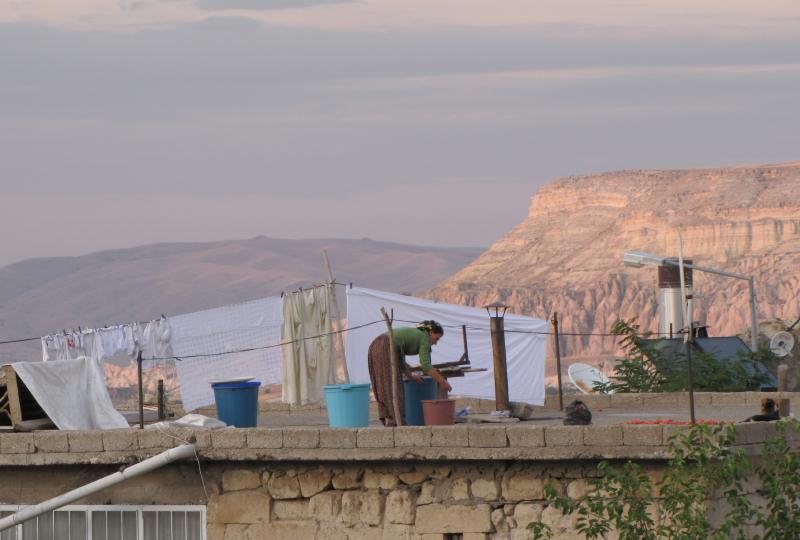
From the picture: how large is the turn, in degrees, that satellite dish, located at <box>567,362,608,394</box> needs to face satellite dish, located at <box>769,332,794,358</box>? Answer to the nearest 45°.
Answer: approximately 45° to its left

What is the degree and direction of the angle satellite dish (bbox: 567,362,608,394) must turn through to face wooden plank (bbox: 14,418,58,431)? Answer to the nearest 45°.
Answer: approximately 45° to its right

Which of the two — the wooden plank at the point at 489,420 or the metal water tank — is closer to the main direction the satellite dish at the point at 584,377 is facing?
the wooden plank

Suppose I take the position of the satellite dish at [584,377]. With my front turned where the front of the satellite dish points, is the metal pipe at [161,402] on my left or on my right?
on my right

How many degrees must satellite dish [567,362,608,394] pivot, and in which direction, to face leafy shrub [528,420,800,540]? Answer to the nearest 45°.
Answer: approximately 45° to its right

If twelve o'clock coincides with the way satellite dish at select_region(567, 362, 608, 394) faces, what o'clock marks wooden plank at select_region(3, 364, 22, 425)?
The wooden plank is roughly at 2 o'clock from the satellite dish.

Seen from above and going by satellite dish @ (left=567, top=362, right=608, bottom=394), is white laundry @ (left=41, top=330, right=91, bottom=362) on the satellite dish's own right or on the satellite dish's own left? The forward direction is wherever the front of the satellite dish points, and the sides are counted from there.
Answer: on the satellite dish's own right

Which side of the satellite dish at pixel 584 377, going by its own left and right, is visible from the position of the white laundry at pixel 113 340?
right
